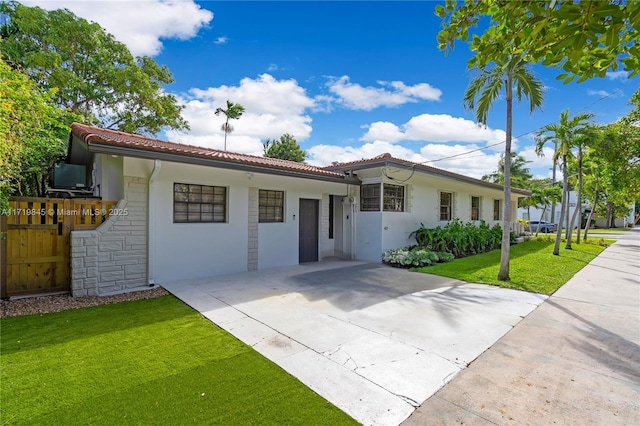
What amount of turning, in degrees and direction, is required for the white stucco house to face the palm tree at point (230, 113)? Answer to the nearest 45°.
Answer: approximately 135° to its left

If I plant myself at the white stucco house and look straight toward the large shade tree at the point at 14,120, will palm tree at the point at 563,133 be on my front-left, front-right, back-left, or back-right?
back-left

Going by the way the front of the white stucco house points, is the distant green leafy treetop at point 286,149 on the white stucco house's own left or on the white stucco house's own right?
on the white stucco house's own left

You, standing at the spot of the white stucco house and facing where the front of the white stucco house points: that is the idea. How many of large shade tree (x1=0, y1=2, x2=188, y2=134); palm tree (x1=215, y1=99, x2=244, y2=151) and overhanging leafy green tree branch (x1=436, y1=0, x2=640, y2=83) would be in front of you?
1

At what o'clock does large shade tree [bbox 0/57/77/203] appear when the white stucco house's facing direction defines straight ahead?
The large shade tree is roughly at 3 o'clock from the white stucco house.

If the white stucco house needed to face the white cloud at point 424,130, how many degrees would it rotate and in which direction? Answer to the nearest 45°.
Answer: approximately 90° to its left

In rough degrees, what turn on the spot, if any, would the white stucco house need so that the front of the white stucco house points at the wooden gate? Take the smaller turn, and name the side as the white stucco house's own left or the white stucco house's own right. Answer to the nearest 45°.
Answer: approximately 90° to the white stucco house's own right

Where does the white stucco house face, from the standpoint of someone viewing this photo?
facing the viewer and to the right of the viewer

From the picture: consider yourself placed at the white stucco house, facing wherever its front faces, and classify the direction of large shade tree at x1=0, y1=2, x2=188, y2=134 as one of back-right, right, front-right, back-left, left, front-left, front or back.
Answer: back
